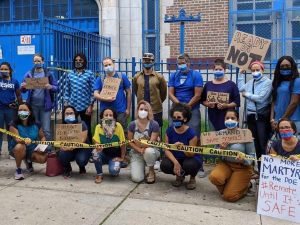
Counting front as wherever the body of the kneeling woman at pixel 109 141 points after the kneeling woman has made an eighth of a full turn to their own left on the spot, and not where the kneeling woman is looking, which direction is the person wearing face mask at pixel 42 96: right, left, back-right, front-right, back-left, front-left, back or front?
back
